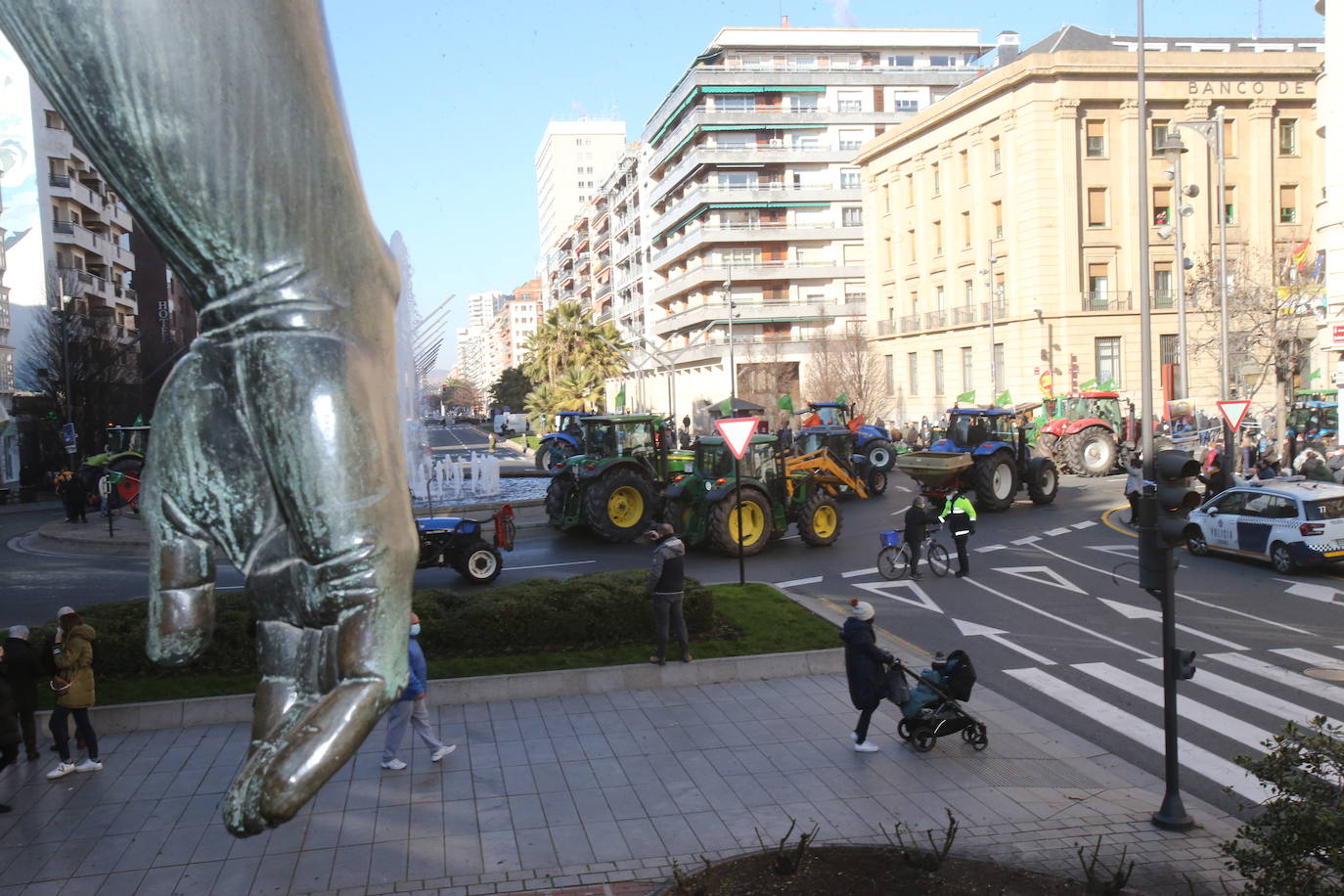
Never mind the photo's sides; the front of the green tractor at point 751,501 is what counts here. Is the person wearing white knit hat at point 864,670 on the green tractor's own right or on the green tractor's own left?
on the green tractor's own right

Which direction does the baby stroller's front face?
to the viewer's right

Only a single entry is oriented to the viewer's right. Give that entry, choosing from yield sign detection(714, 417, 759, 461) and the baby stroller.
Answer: the baby stroller

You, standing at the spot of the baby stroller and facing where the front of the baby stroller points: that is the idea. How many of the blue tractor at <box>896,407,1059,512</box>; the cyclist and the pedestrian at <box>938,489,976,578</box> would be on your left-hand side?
3

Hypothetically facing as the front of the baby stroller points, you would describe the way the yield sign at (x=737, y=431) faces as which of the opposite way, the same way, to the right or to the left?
to the right

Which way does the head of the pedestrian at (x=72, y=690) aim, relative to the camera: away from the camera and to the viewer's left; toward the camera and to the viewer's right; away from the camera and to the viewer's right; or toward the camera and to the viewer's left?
away from the camera and to the viewer's left

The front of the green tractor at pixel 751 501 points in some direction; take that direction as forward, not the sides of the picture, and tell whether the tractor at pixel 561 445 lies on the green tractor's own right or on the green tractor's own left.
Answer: on the green tractor's own left

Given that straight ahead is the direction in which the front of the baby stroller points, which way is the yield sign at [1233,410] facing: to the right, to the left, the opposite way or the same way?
to the right

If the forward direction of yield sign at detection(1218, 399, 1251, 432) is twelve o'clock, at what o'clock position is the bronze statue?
The bronze statue is roughly at 12 o'clock from the yield sign.

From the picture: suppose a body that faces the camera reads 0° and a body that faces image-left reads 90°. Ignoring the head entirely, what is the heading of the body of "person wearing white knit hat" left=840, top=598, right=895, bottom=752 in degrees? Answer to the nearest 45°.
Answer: approximately 270°
